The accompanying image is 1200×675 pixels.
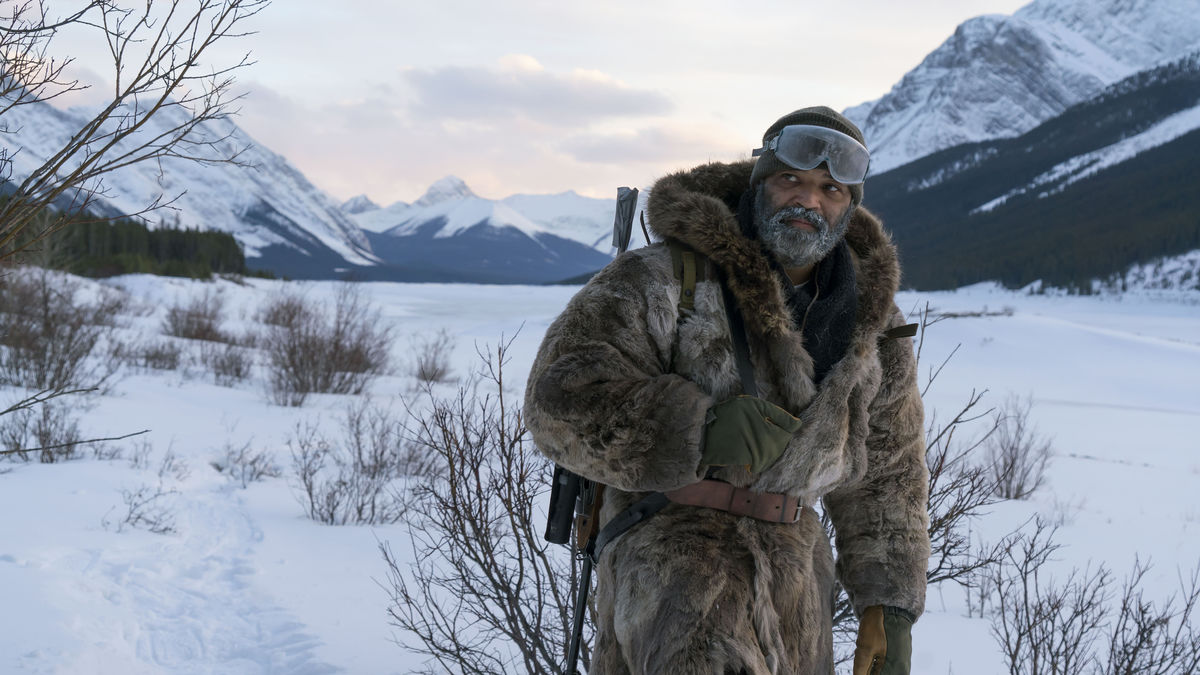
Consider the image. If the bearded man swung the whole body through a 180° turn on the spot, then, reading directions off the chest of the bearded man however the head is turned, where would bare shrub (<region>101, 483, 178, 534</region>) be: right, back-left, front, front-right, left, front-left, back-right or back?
front

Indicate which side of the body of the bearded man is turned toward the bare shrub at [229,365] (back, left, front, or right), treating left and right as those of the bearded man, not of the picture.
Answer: back

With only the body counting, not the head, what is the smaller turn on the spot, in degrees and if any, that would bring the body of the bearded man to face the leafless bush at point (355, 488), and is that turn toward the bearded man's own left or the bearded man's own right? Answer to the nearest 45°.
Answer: approximately 180°

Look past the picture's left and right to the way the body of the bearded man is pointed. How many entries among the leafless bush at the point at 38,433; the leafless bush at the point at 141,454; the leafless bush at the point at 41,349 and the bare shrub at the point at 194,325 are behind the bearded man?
4

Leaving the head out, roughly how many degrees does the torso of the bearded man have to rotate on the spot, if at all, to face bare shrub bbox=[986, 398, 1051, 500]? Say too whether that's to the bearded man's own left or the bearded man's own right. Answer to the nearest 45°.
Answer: approximately 135° to the bearded man's own left

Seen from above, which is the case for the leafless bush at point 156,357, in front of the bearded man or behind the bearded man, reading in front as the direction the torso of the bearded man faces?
behind

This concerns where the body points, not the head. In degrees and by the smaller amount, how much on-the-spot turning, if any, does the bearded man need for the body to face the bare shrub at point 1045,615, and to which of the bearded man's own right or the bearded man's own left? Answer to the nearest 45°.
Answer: approximately 90° to the bearded man's own left

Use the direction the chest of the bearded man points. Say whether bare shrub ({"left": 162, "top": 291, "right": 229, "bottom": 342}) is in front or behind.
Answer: behind

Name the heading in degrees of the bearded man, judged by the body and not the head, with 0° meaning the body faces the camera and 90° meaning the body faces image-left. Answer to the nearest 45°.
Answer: approximately 315°

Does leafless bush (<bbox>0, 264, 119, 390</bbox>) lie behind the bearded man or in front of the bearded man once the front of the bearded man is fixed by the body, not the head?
behind

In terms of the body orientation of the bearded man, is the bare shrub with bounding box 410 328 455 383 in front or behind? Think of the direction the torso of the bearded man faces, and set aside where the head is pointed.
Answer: behind

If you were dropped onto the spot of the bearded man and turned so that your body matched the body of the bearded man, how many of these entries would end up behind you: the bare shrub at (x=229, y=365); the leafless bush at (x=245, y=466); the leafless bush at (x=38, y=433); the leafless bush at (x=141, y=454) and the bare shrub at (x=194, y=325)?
5

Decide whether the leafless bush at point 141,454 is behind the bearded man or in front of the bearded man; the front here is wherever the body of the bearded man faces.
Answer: behind

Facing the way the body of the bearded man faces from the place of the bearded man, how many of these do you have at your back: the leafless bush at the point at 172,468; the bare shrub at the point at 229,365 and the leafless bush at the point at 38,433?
3
